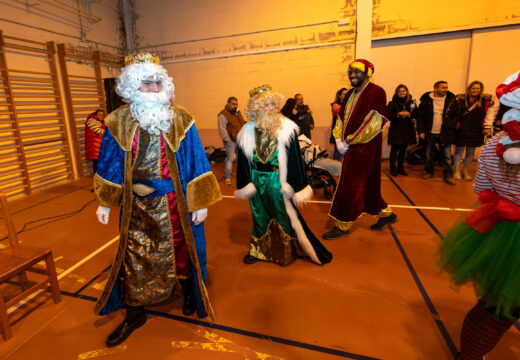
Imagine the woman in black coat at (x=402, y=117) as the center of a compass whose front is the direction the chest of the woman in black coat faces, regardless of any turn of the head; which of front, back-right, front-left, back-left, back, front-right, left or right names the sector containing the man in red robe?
front

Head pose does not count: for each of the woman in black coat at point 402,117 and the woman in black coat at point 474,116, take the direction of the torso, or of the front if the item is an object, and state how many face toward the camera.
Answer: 2

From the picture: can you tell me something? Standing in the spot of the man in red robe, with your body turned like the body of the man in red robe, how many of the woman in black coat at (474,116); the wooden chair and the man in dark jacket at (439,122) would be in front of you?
1

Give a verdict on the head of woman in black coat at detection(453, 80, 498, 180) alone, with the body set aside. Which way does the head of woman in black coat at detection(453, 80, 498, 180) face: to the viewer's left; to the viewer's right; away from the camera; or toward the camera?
toward the camera

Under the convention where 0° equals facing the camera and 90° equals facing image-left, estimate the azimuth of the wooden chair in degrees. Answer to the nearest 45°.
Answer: approximately 315°

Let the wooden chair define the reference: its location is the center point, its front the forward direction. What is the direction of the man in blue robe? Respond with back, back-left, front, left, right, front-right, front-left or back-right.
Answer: front

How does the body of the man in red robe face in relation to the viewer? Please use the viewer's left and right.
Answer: facing the viewer and to the left of the viewer

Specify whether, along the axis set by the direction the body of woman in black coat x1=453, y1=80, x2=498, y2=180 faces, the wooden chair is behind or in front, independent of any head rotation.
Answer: in front

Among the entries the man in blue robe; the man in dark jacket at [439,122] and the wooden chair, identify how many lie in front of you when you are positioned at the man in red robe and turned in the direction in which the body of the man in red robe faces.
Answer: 2

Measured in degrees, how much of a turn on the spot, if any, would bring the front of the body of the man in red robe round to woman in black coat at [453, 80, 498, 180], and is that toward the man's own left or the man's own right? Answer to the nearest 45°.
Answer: approximately 180°

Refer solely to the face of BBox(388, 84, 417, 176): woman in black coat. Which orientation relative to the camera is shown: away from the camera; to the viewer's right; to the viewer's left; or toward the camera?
toward the camera

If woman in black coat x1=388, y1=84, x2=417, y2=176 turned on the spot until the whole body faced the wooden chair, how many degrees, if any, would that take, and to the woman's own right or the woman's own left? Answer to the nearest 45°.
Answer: approximately 45° to the woman's own right

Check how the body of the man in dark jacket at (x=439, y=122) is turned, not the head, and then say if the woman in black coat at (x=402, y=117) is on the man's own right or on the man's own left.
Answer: on the man's own right

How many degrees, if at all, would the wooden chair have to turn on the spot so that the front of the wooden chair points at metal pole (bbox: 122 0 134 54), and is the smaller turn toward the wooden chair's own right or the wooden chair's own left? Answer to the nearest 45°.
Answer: approximately 90° to the wooden chair's own left

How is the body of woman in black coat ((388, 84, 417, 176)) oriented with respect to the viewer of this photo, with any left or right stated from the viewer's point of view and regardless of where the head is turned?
facing the viewer

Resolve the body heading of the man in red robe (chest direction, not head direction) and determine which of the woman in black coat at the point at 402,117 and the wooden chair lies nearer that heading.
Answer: the wooden chair

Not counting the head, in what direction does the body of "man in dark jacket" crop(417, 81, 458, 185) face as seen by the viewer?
toward the camera

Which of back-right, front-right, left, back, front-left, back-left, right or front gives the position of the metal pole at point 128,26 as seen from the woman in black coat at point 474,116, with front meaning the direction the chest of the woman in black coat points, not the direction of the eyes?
right

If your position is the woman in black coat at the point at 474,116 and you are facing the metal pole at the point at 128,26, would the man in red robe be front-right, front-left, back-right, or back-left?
front-left
